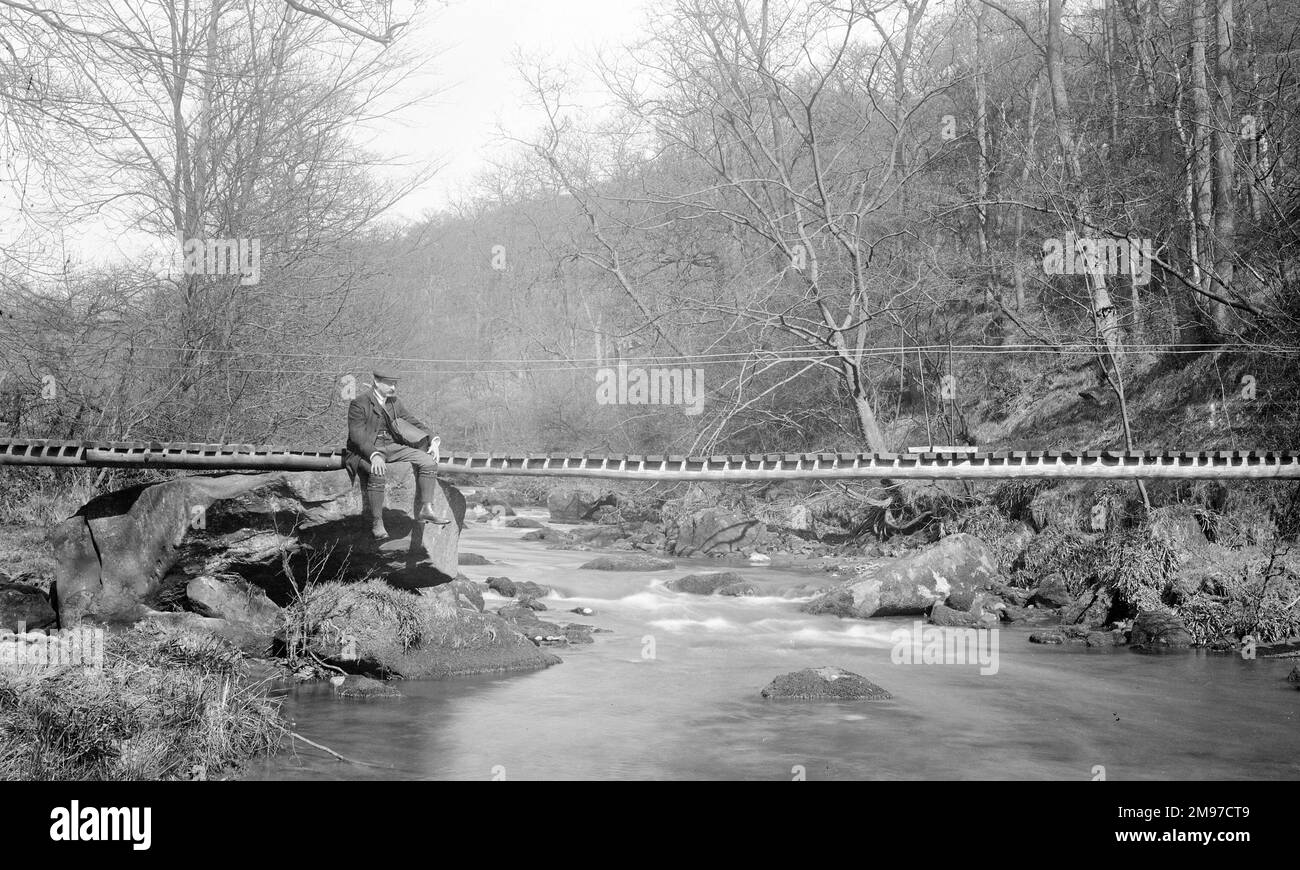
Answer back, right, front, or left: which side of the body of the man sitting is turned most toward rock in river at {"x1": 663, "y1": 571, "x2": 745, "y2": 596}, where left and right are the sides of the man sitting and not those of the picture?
left

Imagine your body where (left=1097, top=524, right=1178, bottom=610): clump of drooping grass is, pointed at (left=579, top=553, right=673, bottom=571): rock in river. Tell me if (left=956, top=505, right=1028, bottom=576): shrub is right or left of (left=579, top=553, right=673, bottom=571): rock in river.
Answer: right

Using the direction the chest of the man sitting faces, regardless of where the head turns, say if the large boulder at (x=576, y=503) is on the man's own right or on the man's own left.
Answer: on the man's own left

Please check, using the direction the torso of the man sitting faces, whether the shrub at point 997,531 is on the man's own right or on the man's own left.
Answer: on the man's own left

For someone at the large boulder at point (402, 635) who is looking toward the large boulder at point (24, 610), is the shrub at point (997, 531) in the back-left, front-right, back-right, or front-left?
back-right

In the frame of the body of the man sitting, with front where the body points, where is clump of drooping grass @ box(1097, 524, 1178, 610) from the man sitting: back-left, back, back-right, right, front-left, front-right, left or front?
front-left

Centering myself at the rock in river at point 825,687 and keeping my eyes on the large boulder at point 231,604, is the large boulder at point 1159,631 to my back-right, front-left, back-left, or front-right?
back-right

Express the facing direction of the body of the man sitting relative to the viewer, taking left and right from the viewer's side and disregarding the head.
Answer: facing the viewer and to the right of the viewer
